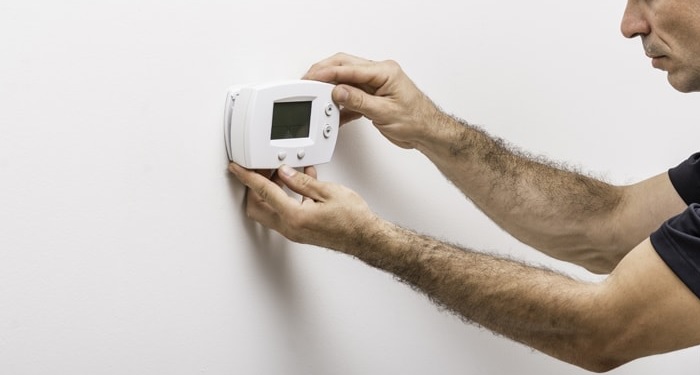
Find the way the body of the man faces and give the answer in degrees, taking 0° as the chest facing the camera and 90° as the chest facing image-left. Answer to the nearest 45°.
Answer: approximately 90°

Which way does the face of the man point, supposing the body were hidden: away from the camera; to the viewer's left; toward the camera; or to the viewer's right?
to the viewer's left
